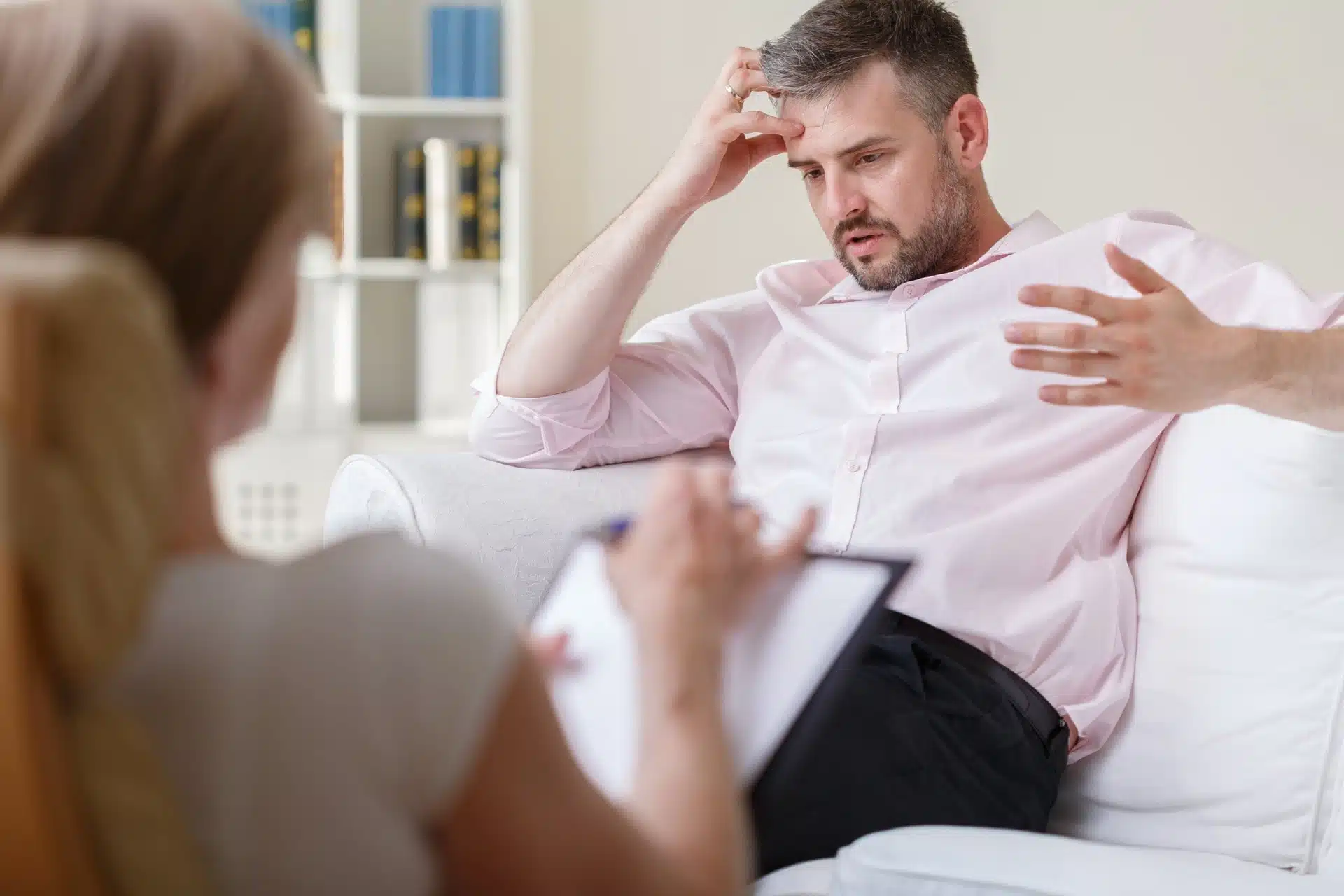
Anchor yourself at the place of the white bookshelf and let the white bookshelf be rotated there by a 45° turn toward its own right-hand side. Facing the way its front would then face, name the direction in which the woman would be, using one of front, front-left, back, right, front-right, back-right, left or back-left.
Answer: front-left

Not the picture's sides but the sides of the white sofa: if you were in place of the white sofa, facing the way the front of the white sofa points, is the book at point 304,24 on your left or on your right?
on your right

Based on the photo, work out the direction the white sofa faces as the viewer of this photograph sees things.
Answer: facing the viewer and to the left of the viewer

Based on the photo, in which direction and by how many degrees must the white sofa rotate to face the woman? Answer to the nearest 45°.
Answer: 0° — it already faces them

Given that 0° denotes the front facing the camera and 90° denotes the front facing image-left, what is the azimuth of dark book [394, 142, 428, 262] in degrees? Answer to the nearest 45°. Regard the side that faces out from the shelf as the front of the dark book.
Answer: approximately 0°

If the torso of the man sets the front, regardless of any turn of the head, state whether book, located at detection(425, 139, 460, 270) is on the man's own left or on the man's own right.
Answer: on the man's own right

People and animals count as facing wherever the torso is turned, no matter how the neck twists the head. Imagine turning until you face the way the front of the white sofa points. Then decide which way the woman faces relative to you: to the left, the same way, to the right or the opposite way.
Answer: the opposite way

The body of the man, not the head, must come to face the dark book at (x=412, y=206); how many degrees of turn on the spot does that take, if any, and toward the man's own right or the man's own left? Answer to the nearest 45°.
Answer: approximately 90° to the man's own right

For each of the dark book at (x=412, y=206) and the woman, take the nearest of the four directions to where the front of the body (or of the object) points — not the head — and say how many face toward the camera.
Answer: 1

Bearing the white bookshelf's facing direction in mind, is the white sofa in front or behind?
in front

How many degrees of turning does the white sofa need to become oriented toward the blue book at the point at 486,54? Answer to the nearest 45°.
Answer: approximately 90° to its right

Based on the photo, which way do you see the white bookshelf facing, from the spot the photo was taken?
facing the viewer

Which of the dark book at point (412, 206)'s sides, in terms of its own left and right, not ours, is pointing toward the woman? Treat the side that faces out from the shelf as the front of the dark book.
front

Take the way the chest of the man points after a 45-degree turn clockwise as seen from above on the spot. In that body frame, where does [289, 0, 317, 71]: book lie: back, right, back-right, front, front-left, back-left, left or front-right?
front-right

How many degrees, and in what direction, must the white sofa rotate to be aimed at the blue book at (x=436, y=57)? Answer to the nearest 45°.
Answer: approximately 90° to its right

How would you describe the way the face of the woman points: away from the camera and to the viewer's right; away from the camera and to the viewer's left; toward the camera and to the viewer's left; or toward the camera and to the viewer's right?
away from the camera and to the viewer's right

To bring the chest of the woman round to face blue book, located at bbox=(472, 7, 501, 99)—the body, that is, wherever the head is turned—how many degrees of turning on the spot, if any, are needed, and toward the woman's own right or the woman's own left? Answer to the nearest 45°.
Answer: approximately 45° to the woman's own left
